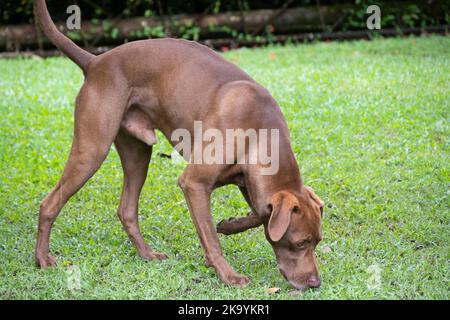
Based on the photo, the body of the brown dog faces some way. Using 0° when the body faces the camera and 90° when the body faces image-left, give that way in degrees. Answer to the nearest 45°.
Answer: approximately 270°
